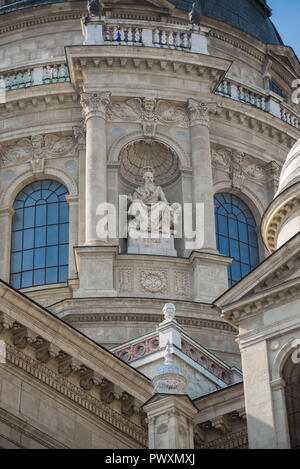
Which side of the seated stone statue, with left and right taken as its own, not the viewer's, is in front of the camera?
front

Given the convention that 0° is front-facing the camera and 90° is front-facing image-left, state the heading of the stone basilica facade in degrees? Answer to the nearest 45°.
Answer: approximately 0°
